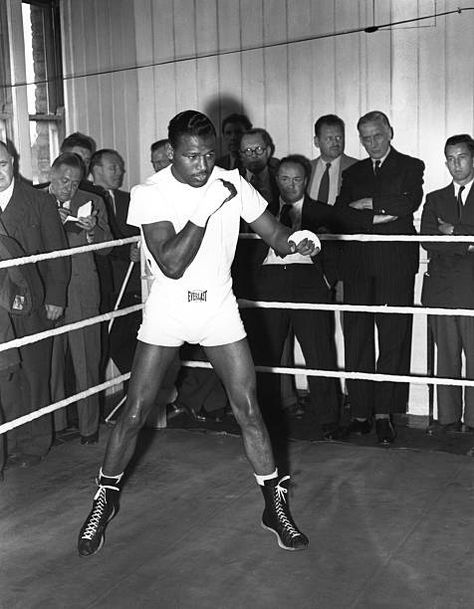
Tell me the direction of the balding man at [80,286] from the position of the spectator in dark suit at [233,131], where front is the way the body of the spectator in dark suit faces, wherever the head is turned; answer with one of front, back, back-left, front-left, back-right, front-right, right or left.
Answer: front-right

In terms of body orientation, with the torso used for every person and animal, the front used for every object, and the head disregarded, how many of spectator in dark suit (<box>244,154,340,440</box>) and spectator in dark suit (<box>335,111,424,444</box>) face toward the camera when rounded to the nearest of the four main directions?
2

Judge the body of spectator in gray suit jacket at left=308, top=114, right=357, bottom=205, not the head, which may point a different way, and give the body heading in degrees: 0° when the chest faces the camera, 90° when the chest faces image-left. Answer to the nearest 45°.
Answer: approximately 0°

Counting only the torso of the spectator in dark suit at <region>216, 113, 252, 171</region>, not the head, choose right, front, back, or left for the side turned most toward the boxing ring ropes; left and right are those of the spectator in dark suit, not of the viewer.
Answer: front

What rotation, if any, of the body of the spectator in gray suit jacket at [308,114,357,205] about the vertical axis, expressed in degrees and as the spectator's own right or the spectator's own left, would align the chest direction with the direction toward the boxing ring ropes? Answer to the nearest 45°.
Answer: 0° — they already face it

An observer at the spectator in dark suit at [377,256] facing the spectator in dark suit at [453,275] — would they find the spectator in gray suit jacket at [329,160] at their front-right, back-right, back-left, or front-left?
back-left
